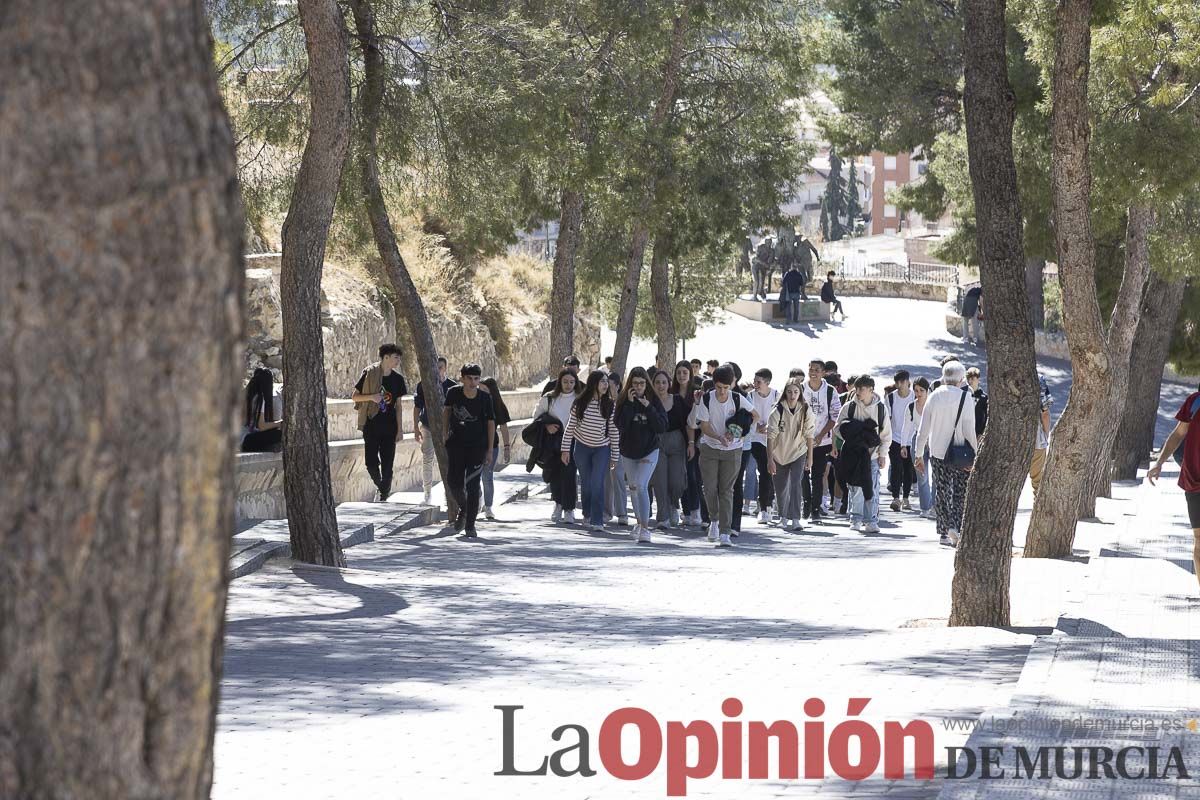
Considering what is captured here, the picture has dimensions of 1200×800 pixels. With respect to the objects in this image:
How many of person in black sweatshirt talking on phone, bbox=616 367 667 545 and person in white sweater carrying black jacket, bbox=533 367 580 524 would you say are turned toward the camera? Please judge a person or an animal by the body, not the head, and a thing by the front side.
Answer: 2

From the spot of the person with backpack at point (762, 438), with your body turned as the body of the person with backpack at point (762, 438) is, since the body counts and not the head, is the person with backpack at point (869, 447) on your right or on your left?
on your left

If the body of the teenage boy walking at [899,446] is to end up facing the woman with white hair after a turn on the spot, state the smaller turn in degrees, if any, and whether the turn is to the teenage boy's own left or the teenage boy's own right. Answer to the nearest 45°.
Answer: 0° — they already face them

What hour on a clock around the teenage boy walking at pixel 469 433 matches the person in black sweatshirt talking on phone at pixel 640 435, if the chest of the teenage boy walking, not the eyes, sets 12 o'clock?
The person in black sweatshirt talking on phone is roughly at 9 o'clock from the teenage boy walking.

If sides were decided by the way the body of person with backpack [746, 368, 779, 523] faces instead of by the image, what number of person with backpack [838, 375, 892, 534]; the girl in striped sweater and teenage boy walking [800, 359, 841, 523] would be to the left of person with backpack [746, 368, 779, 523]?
2

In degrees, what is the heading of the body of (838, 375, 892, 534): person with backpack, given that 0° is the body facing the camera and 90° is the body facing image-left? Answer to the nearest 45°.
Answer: approximately 0°

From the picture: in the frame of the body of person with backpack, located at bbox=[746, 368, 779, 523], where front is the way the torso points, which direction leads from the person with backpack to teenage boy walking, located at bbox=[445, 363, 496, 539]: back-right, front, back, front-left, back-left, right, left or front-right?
front-right

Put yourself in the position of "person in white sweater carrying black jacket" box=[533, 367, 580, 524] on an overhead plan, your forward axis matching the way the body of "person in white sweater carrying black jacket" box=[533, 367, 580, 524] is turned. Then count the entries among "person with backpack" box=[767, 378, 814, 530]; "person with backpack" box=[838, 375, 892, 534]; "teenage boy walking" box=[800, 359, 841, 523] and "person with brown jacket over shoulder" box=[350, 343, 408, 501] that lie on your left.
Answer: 3
